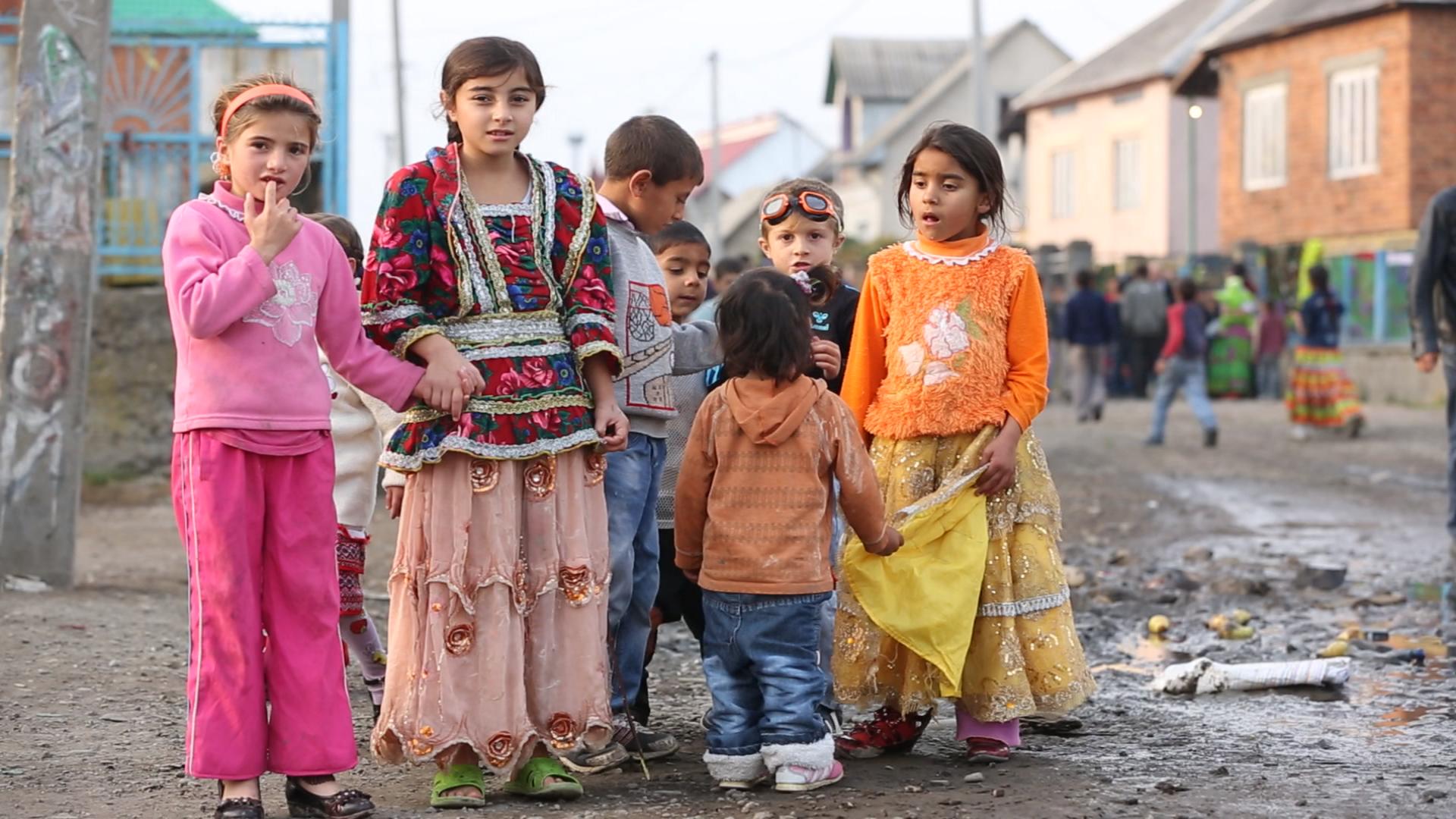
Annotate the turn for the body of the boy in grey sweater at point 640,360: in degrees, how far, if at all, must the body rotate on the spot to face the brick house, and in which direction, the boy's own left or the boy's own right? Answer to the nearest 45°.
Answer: approximately 90° to the boy's own left

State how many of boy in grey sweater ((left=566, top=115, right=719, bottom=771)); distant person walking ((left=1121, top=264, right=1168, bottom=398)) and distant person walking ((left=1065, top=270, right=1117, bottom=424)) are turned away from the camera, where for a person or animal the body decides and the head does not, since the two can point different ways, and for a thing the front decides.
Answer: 2

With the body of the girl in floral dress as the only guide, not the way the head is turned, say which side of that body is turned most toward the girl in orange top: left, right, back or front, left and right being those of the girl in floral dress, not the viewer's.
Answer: left

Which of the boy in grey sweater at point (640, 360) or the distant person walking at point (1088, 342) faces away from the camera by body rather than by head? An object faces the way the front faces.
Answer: the distant person walking

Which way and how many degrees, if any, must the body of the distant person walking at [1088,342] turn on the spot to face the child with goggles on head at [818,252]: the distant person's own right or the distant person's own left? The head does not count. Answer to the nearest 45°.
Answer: approximately 180°

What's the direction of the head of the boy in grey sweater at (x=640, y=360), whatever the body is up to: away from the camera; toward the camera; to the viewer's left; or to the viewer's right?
to the viewer's right

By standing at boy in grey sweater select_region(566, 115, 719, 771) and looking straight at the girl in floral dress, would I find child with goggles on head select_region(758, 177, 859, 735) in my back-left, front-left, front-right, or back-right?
back-left

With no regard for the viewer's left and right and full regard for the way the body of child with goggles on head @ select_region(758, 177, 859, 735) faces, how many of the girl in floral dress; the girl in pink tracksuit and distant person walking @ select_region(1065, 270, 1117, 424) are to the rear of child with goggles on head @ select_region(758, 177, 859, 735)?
1

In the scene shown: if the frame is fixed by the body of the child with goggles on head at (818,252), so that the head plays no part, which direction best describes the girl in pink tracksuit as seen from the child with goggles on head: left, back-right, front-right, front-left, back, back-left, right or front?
front-right

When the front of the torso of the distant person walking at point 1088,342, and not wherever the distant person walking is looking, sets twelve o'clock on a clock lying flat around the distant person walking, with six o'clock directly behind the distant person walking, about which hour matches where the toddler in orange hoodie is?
The toddler in orange hoodie is roughly at 6 o'clock from the distant person walking.

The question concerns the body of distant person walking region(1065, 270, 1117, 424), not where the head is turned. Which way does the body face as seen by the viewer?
away from the camera

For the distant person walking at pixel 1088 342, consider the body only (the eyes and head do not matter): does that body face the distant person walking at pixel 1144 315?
yes
